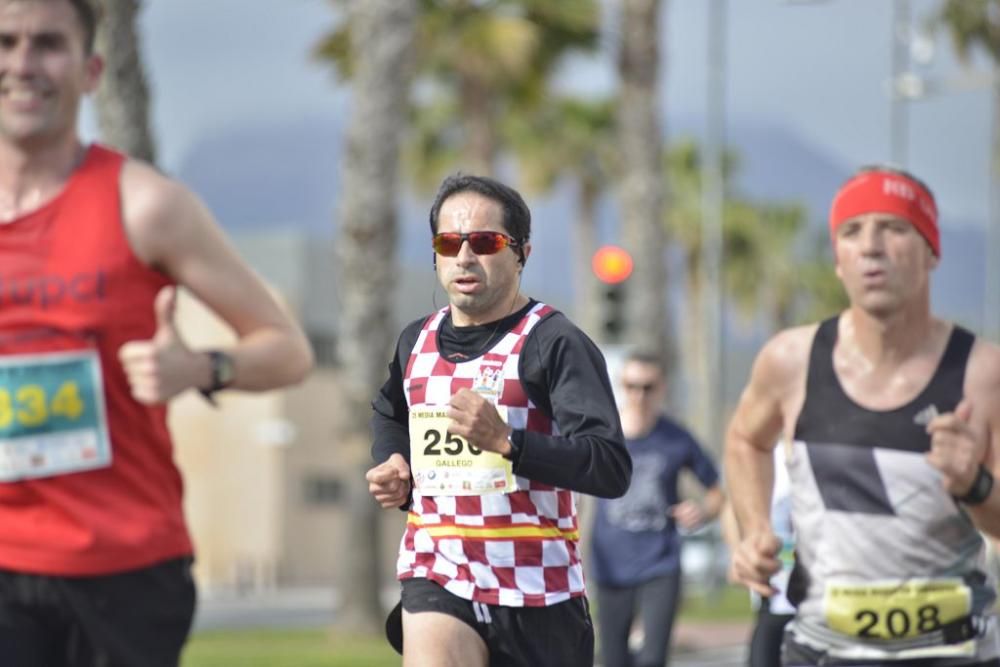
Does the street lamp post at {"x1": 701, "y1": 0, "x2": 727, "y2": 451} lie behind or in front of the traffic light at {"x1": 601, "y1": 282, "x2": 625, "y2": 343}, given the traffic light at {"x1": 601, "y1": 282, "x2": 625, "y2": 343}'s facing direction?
behind

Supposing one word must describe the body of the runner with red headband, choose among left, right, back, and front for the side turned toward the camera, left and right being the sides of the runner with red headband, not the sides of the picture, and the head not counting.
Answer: front

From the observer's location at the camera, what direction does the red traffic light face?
facing the viewer

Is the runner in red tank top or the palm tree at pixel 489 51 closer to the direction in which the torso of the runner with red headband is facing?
the runner in red tank top

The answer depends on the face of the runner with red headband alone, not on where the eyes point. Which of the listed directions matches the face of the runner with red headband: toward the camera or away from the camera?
toward the camera

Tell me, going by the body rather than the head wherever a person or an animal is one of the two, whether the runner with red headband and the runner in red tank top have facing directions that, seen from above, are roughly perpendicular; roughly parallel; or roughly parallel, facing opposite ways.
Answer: roughly parallel

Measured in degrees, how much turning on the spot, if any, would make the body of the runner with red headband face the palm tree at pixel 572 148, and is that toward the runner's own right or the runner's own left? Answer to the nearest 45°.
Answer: approximately 180°

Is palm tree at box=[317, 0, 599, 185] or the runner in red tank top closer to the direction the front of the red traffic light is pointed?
the runner in red tank top

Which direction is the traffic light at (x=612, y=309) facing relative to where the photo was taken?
toward the camera

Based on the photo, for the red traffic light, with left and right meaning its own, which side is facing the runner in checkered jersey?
front

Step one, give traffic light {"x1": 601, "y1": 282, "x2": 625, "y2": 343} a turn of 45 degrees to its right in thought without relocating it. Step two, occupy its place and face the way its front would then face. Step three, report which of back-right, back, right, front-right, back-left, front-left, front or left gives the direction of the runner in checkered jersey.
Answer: front-left

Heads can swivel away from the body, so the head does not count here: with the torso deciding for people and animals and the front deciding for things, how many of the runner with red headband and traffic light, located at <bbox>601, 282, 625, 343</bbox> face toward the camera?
2

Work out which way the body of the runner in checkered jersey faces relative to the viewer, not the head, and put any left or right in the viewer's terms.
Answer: facing the viewer and to the left of the viewer

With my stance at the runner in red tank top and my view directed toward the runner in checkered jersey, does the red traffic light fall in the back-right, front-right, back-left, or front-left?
front-left

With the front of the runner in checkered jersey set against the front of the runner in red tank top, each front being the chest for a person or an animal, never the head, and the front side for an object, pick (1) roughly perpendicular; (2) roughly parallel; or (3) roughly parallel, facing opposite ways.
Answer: roughly parallel
